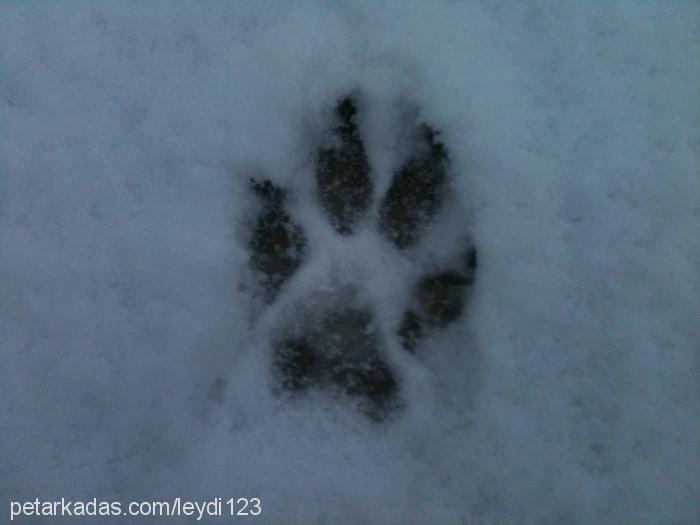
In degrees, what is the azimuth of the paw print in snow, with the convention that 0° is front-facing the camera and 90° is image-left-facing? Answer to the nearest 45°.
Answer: approximately 180°
